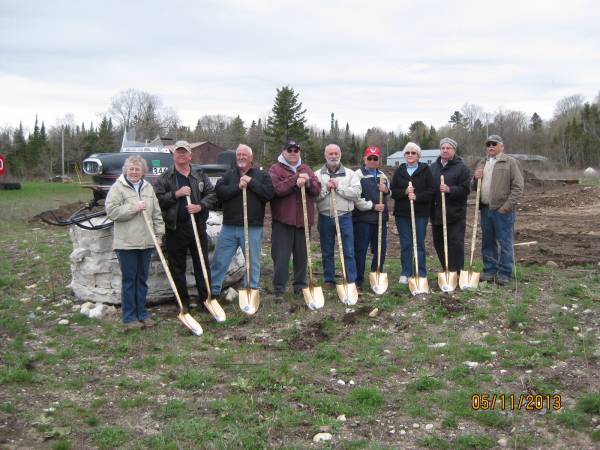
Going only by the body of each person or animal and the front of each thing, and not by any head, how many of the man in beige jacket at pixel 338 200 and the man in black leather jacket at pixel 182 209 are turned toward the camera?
2

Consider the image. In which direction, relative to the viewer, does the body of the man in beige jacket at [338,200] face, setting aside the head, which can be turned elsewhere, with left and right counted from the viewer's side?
facing the viewer

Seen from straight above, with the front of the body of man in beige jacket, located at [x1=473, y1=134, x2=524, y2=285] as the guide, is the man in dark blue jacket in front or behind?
in front

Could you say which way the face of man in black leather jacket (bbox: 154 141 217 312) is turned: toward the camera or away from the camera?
toward the camera

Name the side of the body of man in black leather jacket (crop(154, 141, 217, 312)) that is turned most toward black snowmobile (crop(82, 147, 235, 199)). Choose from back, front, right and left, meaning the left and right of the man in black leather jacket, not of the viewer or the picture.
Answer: back

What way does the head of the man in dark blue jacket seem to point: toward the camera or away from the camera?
toward the camera

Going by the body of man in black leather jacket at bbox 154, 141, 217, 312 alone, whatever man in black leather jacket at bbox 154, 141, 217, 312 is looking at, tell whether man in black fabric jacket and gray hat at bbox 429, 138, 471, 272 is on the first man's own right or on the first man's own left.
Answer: on the first man's own left

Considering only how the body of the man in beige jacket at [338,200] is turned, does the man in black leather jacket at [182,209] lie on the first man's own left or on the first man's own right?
on the first man's own right

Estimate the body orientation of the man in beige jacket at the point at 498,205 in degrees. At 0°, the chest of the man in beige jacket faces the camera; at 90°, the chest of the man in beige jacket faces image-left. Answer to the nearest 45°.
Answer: approximately 45°
